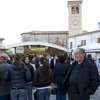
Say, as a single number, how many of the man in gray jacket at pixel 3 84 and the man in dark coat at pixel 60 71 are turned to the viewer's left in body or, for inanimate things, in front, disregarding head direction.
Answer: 0

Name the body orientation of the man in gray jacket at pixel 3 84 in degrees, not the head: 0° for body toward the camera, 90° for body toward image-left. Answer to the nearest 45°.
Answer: approximately 180°

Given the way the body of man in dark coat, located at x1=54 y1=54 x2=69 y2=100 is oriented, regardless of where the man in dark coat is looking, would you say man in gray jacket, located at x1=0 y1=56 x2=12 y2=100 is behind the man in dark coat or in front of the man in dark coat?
behind

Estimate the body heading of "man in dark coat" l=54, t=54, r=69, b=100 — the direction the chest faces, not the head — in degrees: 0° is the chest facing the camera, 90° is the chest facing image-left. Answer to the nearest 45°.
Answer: approximately 225°
